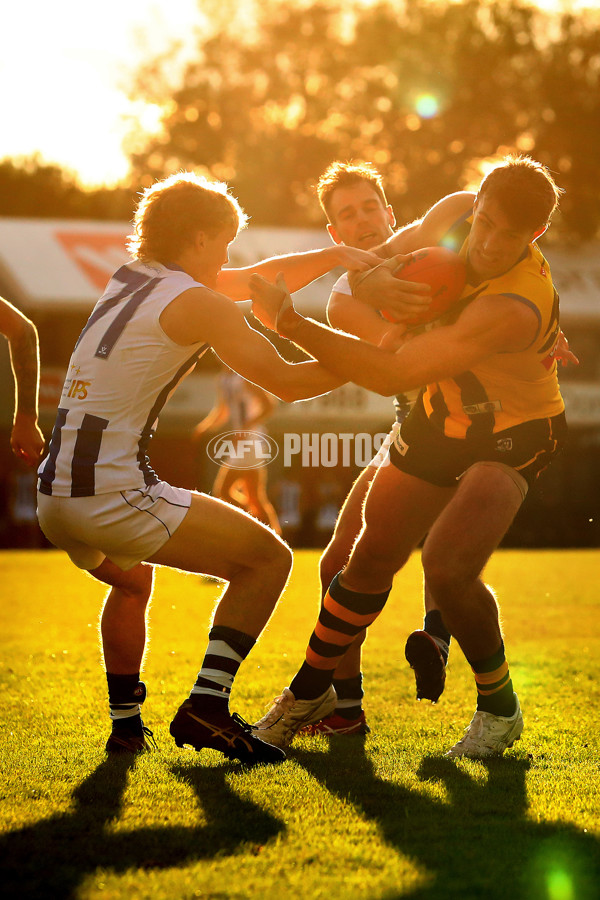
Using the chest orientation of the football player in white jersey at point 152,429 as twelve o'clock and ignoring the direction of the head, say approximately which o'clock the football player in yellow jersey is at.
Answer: The football player in yellow jersey is roughly at 1 o'clock from the football player in white jersey.

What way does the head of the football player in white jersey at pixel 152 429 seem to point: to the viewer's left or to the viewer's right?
to the viewer's right

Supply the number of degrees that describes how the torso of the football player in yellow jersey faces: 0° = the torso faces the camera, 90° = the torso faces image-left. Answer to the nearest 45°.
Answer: approximately 45°

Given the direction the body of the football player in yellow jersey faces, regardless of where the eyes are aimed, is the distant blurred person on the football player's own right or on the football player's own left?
on the football player's own right

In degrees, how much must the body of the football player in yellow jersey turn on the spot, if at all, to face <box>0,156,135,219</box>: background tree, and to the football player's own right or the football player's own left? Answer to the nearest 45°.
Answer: approximately 135° to the football player's own right

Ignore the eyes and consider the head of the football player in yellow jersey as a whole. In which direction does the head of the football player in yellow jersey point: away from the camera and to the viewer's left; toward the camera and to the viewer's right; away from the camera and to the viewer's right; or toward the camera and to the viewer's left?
toward the camera and to the viewer's left

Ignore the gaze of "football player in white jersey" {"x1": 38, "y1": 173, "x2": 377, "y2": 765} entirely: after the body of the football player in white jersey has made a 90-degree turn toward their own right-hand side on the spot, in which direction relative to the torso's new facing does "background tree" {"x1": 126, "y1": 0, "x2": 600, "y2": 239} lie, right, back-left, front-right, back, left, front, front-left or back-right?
back-left

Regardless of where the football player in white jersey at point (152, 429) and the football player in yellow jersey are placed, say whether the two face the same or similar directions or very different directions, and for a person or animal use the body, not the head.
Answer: very different directions

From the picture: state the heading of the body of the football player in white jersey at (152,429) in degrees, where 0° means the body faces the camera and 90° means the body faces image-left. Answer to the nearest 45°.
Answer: approximately 225°

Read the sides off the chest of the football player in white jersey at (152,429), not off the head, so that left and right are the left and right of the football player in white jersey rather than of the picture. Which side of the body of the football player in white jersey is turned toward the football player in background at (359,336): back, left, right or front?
front

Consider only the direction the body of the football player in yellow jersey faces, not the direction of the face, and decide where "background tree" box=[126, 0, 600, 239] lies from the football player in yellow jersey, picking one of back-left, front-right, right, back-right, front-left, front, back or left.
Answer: back-right
